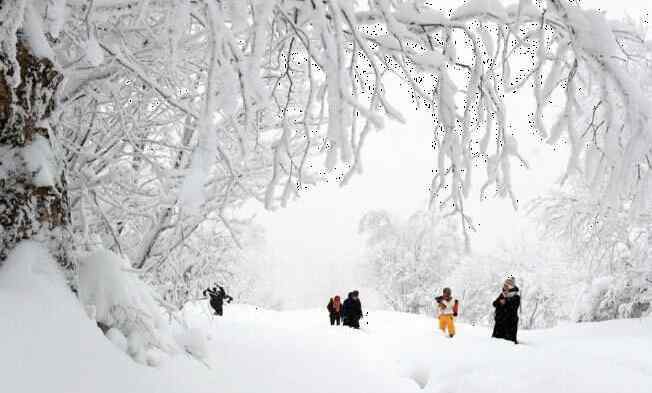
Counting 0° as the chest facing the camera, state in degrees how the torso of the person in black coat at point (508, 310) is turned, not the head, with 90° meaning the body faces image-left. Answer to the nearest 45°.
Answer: approximately 45°

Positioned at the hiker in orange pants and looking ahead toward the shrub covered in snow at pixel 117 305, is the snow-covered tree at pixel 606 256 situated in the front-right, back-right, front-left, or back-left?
back-left

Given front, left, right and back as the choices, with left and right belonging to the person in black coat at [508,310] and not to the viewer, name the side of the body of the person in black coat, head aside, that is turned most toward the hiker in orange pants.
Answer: right

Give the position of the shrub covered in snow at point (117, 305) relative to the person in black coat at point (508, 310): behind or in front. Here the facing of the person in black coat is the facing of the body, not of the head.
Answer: in front

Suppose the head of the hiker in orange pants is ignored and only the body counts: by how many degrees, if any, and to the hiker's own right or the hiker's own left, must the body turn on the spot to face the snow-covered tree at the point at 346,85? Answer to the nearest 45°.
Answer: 0° — they already face it

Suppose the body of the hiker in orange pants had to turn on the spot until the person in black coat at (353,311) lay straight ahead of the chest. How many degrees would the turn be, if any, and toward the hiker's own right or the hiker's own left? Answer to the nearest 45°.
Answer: approximately 135° to the hiker's own right

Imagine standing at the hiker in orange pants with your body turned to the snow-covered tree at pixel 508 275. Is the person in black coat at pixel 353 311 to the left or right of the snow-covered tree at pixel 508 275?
left

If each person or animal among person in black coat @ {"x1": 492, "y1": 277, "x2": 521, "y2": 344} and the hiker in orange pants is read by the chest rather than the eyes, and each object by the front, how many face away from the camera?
0

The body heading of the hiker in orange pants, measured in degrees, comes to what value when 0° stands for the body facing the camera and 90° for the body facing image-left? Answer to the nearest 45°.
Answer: approximately 0°

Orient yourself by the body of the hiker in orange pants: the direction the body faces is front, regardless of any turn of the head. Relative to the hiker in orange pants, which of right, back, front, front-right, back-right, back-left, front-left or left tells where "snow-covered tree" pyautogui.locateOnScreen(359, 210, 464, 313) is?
back

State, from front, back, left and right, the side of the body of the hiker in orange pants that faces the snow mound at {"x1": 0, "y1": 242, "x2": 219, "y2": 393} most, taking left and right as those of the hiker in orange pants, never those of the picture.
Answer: front

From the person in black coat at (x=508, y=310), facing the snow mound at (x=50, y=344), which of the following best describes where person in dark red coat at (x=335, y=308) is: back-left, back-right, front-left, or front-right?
back-right
